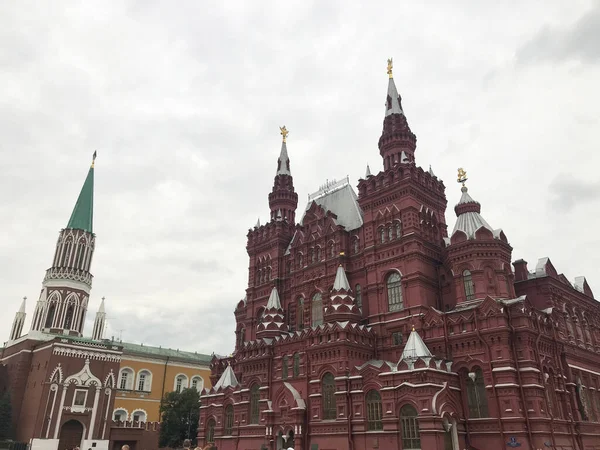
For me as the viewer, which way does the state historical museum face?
facing the viewer and to the left of the viewer
